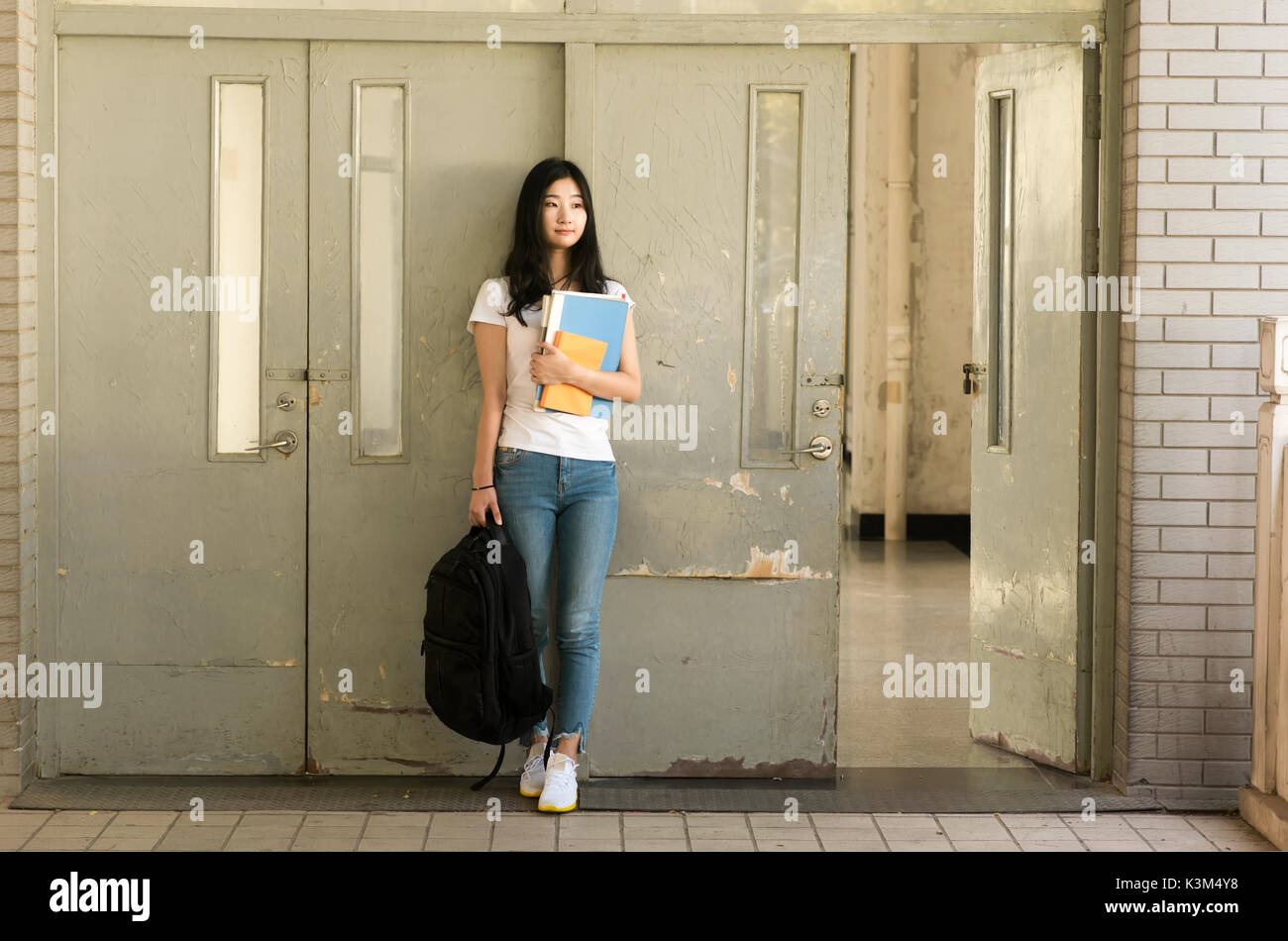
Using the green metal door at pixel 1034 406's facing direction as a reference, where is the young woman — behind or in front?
in front

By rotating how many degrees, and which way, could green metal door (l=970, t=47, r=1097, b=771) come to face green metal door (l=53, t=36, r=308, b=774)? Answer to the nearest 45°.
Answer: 0° — it already faces it

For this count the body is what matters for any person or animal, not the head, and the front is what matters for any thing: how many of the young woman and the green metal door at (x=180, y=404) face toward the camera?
2

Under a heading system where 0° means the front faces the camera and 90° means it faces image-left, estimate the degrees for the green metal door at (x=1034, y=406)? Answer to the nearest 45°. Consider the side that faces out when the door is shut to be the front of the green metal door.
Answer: approximately 45°

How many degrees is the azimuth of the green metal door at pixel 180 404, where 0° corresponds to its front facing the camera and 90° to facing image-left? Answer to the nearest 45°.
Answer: approximately 0°

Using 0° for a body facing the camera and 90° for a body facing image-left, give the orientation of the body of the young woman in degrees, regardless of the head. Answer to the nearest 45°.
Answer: approximately 0°

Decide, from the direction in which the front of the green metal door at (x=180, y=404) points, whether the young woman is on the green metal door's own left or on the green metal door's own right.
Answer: on the green metal door's own left

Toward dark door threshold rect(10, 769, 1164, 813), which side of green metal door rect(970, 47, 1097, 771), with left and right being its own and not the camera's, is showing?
front

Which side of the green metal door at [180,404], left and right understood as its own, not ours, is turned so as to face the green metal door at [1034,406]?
left
